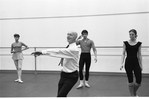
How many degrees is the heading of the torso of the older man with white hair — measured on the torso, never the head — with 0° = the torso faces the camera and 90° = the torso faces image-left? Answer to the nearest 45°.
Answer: approximately 90°
